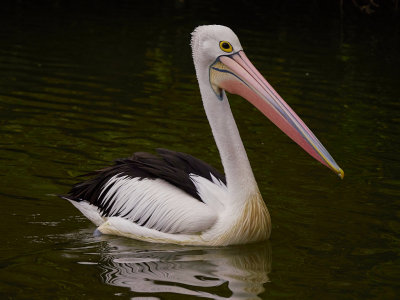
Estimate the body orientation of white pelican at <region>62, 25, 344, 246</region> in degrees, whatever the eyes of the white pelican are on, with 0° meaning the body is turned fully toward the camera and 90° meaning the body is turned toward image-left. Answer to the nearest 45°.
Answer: approximately 270°
